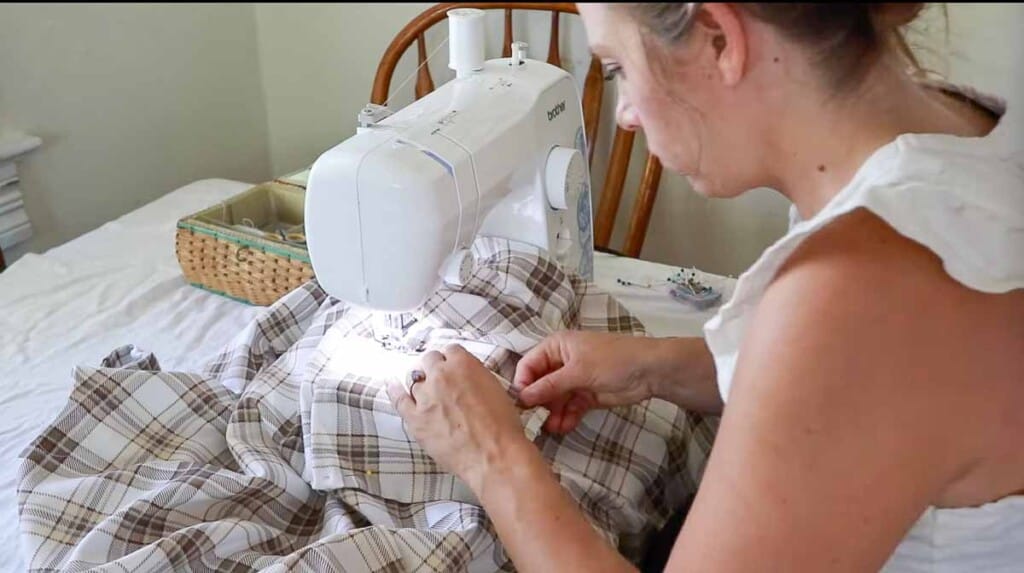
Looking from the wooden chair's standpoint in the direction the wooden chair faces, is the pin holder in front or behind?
in front

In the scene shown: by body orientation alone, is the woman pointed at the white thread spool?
yes

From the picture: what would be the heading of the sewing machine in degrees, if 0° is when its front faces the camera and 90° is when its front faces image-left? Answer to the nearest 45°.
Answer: approximately 315°

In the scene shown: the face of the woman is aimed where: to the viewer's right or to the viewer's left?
to the viewer's left

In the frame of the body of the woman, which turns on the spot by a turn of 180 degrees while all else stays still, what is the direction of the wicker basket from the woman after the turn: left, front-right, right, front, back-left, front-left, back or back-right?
back

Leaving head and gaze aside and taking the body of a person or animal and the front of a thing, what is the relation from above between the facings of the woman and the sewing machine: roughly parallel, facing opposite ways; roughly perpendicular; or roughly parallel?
roughly parallel, facing opposite ways

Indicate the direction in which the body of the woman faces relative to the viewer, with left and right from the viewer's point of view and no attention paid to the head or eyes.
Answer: facing away from the viewer and to the left of the viewer

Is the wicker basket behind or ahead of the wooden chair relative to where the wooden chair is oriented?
ahead

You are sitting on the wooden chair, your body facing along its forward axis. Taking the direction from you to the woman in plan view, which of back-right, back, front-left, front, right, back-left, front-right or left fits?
front

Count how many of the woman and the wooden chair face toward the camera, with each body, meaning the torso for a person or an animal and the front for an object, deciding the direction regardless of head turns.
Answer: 1

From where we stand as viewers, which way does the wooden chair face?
facing the viewer

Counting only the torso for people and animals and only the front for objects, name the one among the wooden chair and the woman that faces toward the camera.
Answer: the wooden chair

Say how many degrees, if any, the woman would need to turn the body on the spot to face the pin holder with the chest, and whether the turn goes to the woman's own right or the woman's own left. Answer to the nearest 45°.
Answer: approximately 45° to the woman's own right
